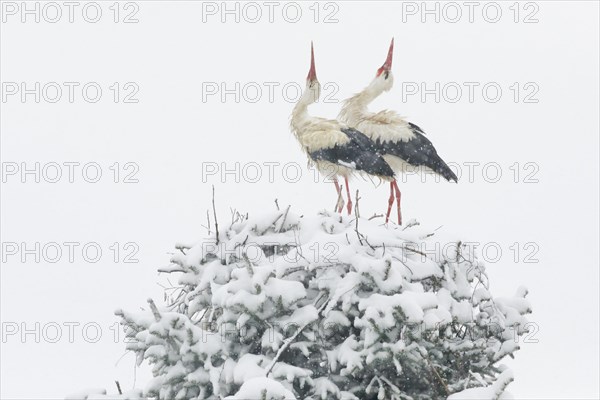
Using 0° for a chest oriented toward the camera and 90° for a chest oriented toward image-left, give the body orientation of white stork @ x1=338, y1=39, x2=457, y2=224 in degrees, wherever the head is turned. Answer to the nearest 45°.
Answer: approximately 90°

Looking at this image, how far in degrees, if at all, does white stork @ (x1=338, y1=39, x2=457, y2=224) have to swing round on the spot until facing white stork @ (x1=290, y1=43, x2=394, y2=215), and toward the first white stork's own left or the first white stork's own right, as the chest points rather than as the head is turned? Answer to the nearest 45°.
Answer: approximately 45° to the first white stork's own left

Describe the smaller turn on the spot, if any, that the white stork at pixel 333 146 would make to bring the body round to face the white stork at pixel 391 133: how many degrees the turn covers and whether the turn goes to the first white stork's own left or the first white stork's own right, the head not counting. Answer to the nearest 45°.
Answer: approximately 135° to the first white stork's own right

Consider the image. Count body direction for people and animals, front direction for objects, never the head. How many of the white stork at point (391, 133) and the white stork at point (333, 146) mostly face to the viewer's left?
2

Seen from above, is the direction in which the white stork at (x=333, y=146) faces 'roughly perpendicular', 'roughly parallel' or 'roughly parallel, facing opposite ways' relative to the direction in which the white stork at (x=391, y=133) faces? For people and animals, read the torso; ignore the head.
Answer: roughly parallel

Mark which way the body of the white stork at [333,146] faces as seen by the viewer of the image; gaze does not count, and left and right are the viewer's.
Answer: facing to the left of the viewer
